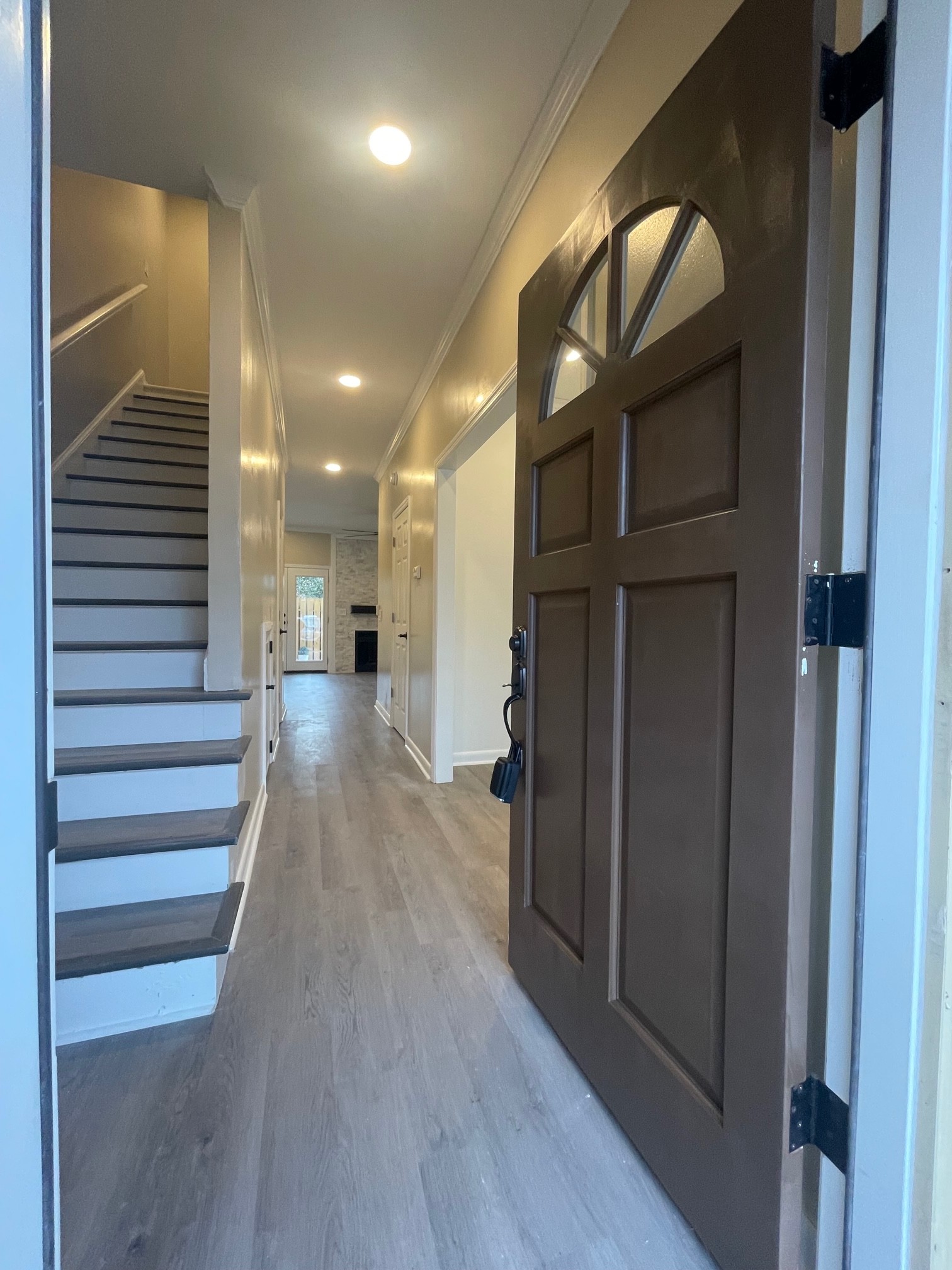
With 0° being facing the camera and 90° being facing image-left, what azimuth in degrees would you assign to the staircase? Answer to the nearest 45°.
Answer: approximately 0°

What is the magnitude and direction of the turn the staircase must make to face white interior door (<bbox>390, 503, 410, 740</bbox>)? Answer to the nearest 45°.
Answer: approximately 135° to its left

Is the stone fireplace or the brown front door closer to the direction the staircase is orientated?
the brown front door

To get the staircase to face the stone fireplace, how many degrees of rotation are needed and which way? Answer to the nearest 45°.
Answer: approximately 135° to its left

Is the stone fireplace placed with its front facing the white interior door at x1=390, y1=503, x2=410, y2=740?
yes

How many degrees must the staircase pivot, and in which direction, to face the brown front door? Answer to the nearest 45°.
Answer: approximately 45° to its left

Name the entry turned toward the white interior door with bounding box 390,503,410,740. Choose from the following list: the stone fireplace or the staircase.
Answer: the stone fireplace

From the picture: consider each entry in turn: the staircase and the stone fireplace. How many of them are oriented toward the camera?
2

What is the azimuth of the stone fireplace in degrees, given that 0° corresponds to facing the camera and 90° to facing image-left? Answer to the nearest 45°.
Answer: approximately 0°

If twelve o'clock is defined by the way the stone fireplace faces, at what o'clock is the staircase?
The staircase is roughly at 12 o'clock from the stone fireplace.
